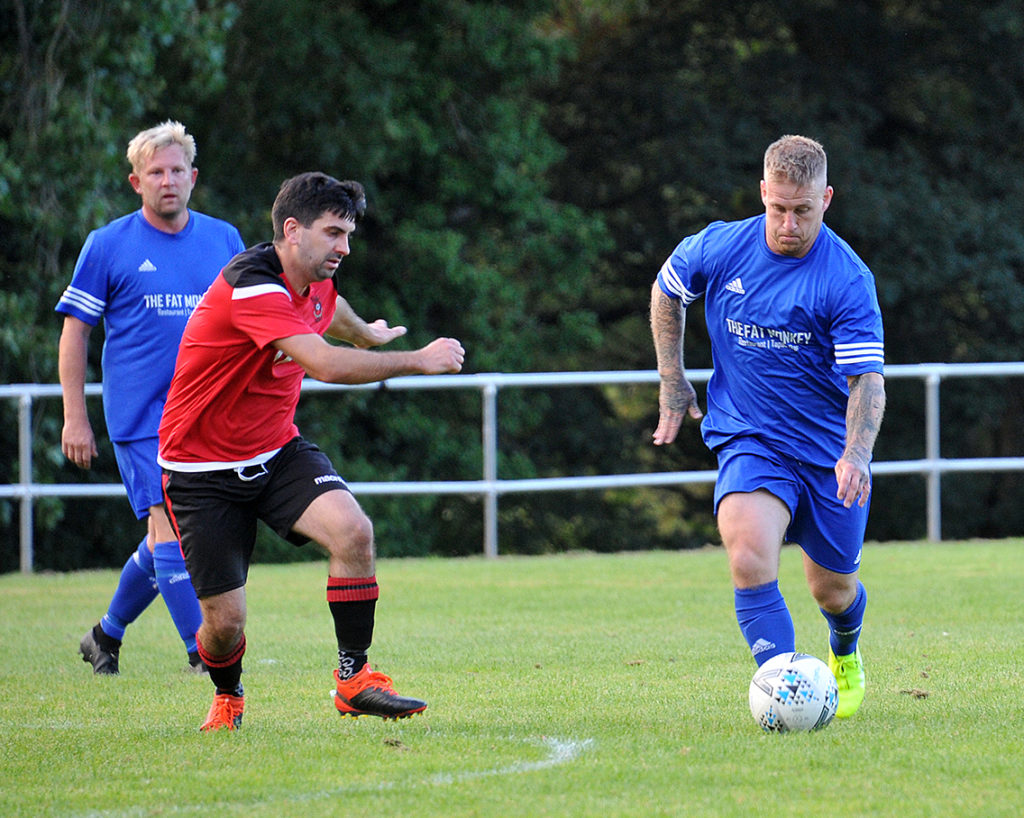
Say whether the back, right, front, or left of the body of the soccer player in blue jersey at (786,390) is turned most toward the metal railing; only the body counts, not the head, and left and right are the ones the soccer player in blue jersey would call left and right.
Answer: back

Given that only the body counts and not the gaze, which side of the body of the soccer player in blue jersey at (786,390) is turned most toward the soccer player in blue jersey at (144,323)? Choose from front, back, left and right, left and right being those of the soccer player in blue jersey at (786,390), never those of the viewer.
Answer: right

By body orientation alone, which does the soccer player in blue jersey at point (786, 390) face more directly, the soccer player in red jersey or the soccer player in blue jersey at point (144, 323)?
the soccer player in red jersey

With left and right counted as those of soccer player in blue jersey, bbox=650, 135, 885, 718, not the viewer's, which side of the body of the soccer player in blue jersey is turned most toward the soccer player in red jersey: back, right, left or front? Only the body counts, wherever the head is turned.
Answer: right

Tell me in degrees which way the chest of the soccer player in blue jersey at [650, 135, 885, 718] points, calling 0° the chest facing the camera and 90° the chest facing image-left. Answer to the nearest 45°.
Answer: approximately 0°
